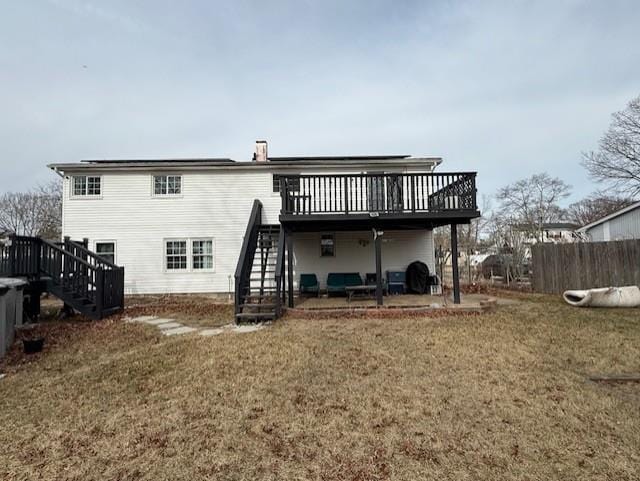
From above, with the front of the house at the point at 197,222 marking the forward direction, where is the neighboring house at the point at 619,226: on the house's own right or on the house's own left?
on the house's own right

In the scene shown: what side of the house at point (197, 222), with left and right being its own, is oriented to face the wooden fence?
right

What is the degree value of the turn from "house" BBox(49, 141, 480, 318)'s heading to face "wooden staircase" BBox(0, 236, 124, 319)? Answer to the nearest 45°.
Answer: approximately 135° to its left

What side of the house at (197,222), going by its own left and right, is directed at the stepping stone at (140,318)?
back

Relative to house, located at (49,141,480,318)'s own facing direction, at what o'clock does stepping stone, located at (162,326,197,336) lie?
The stepping stone is roughly at 6 o'clock from the house.

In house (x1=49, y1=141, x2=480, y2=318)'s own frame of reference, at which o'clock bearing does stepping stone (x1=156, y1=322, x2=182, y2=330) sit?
The stepping stone is roughly at 6 o'clock from the house.

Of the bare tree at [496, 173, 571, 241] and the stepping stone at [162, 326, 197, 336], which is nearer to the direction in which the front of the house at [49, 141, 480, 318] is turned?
the bare tree

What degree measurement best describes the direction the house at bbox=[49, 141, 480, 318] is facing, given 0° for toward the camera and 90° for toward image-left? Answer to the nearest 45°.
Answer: approximately 180°

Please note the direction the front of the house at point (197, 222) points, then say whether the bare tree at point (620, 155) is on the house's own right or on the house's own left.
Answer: on the house's own right

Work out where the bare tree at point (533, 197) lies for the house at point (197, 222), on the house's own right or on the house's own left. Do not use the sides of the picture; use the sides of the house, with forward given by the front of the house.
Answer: on the house's own right

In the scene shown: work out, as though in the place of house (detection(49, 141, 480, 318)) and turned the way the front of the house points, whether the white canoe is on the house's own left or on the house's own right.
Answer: on the house's own right
